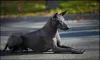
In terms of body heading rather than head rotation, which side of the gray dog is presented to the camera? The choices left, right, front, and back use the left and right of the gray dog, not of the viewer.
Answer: right
